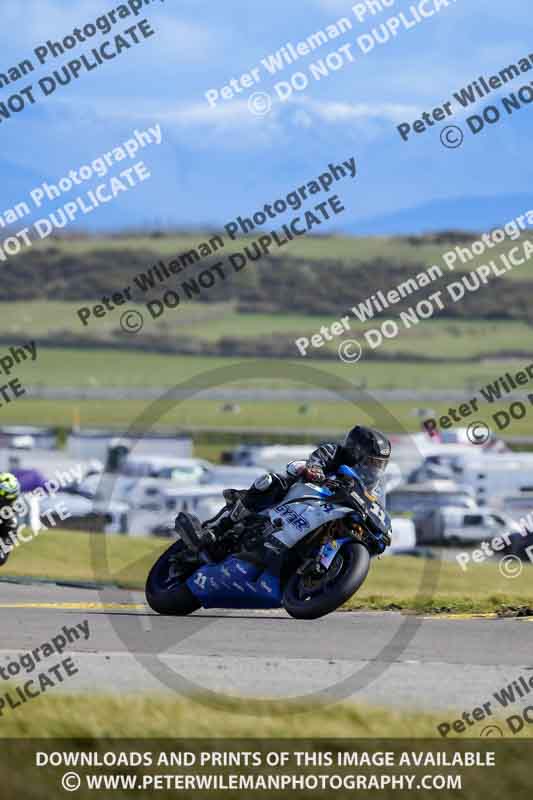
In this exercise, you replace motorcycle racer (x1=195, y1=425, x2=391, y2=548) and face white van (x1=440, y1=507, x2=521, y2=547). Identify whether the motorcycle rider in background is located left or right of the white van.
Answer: left

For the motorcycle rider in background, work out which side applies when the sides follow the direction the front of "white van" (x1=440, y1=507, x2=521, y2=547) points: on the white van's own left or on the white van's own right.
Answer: on the white van's own right

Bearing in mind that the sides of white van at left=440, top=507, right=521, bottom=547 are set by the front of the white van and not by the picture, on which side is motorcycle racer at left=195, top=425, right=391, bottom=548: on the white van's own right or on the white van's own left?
on the white van's own right

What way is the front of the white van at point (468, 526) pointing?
to the viewer's right

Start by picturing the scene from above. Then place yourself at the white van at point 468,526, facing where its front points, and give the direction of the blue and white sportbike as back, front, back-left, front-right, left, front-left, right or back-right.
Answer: right
